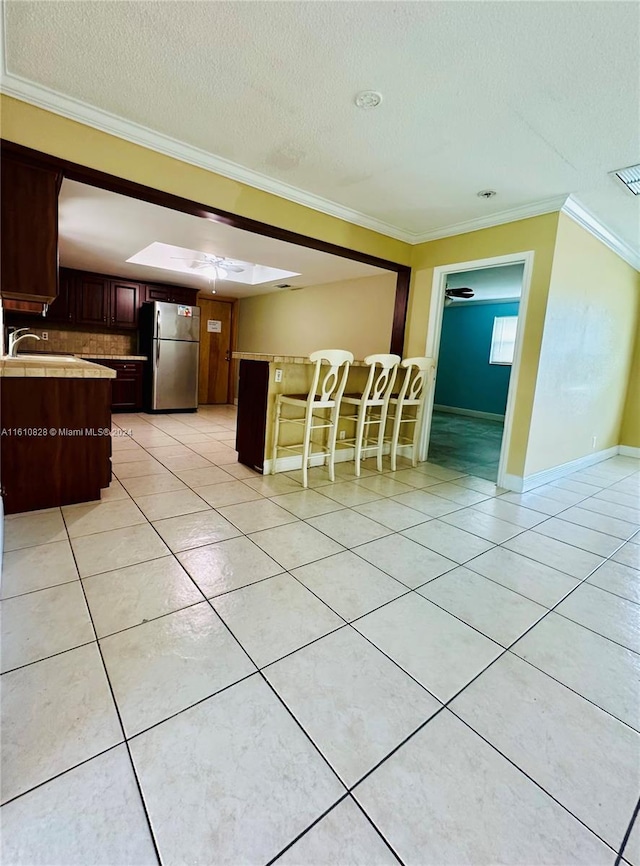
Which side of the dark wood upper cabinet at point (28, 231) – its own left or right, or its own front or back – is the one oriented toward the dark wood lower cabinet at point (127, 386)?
left

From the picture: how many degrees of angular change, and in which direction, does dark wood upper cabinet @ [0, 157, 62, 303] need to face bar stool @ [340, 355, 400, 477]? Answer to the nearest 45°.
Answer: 0° — it already faces it

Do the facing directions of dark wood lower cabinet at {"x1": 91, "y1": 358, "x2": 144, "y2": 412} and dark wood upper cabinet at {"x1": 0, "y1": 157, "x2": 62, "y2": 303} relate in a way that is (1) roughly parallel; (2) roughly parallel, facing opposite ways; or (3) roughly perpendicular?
roughly perpendicular

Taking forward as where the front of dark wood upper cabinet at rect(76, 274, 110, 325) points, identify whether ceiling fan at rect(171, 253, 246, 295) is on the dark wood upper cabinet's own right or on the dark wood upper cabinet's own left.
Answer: on the dark wood upper cabinet's own left

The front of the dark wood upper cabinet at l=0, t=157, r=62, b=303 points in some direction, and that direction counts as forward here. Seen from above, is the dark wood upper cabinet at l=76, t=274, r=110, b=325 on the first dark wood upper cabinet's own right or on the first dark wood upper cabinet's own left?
on the first dark wood upper cabinet's own left

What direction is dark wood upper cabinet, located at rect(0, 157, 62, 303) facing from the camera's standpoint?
to the viewer's right

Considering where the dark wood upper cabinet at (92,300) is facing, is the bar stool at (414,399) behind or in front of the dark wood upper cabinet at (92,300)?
in front

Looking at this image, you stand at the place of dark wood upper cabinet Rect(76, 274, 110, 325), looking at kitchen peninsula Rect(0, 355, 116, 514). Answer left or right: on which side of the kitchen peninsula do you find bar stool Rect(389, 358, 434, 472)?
left

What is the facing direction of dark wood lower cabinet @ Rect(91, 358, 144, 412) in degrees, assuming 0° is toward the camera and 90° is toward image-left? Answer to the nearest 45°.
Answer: approximately 0°

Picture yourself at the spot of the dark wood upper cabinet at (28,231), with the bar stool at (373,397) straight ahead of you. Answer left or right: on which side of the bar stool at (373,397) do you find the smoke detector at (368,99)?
right

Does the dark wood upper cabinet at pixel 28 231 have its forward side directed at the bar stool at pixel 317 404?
yes

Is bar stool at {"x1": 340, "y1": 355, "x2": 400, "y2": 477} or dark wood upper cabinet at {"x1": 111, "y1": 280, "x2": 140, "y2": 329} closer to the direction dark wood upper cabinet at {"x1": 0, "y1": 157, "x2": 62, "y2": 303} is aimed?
the bar stool
